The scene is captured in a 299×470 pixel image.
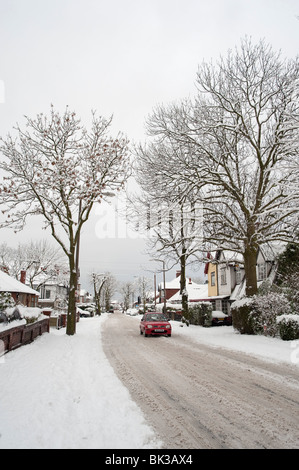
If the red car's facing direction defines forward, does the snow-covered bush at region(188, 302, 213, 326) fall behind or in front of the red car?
behind

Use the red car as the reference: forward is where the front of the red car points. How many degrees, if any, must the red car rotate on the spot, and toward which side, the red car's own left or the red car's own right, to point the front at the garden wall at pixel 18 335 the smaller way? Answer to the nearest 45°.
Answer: approximately 45° to the red car's own right

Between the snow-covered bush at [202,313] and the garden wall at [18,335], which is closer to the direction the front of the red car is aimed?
the garden wall

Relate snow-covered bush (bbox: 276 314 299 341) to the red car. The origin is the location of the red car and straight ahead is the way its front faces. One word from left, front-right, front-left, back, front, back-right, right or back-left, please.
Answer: front-left

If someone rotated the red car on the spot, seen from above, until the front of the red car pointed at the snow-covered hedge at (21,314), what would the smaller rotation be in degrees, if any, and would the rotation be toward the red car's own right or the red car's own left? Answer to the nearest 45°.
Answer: approximately 45° to the red car's own right

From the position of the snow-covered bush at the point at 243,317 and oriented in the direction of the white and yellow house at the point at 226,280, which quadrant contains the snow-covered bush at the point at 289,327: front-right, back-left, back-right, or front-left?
back-right

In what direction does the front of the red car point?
toward the camera
